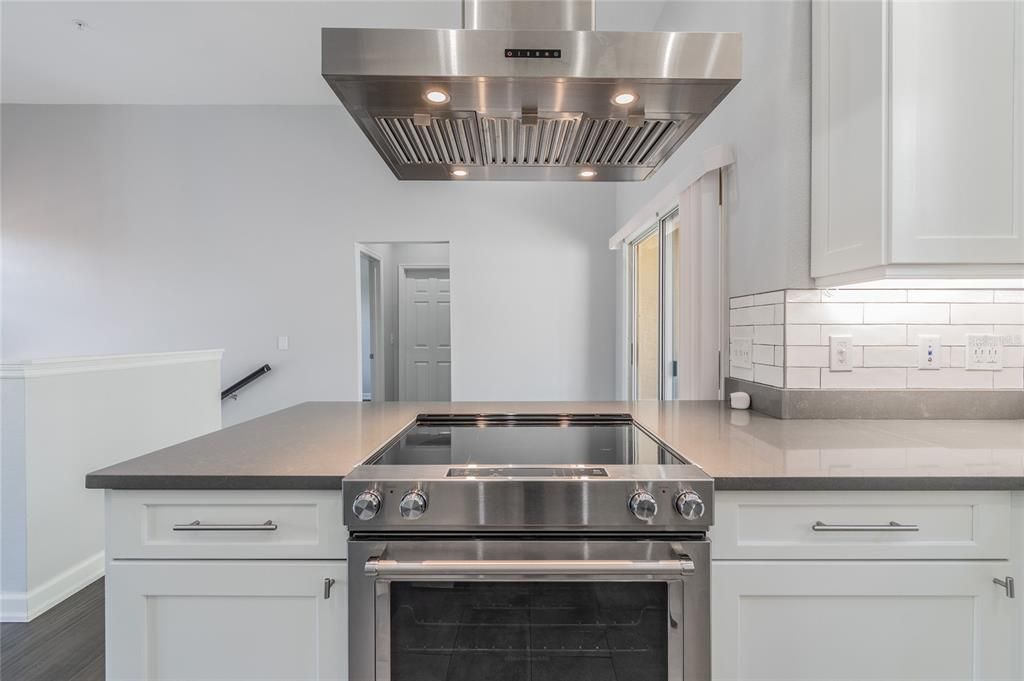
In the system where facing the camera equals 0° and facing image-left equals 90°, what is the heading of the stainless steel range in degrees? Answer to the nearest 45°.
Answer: approximately 0°

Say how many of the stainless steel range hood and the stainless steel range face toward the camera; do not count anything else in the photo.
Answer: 2

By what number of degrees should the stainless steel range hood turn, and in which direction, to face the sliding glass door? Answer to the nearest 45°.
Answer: approximately 180°

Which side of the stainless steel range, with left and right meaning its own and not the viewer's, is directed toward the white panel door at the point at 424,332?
back
